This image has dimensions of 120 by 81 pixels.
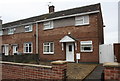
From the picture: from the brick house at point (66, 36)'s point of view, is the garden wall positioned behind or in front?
in front

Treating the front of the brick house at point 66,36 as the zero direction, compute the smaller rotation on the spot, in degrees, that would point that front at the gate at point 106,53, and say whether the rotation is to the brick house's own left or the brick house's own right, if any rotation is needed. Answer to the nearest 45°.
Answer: approximately 90° to the brick house's own left
